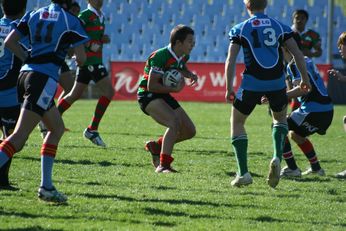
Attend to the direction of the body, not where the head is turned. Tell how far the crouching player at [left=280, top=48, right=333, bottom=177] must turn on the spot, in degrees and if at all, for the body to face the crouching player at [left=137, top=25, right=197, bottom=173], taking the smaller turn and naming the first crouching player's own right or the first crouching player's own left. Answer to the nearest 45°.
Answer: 0° — they already face them

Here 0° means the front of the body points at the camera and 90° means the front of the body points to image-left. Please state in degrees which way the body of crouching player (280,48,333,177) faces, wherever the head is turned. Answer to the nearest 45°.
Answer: approximately 90°
